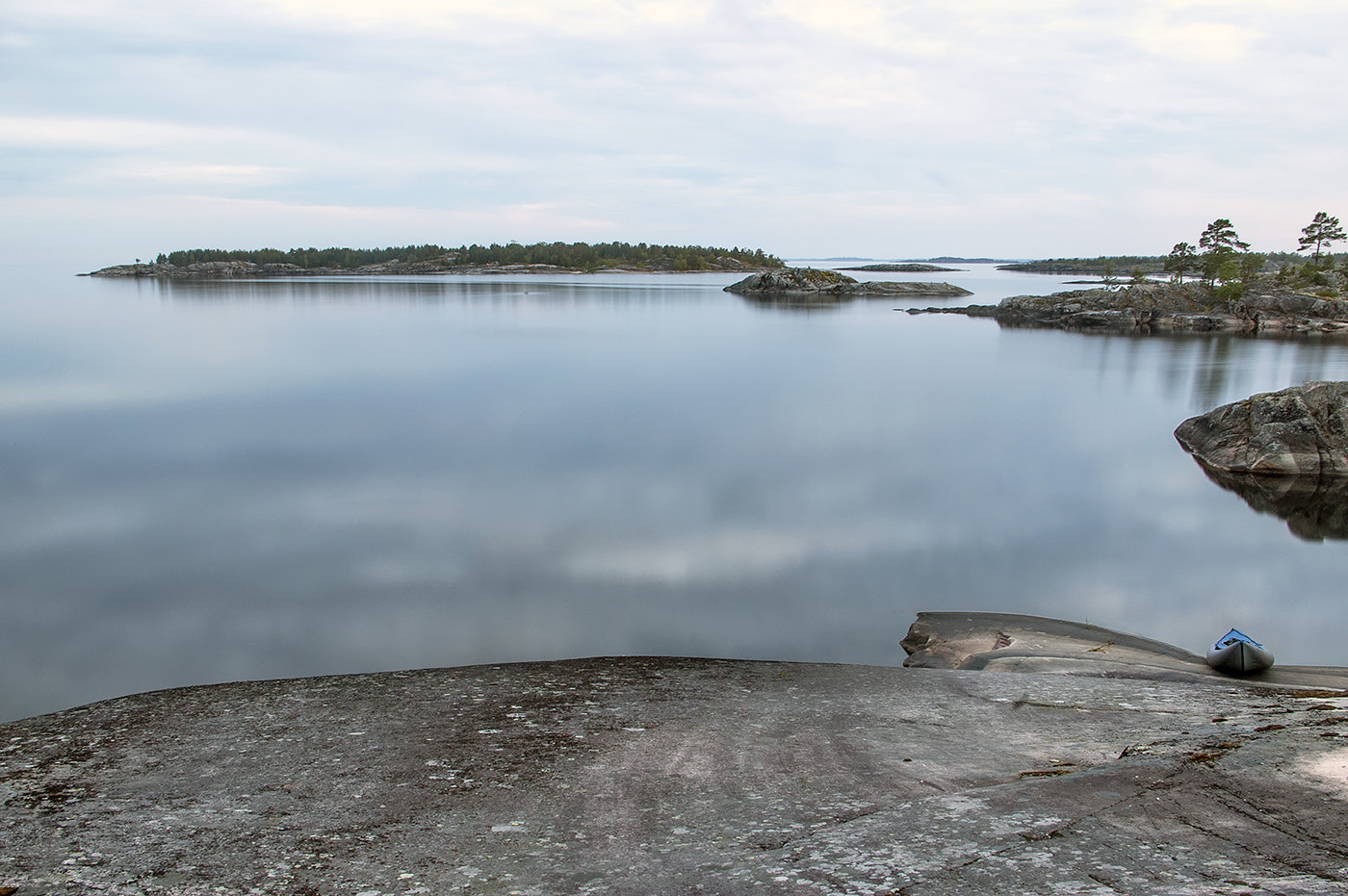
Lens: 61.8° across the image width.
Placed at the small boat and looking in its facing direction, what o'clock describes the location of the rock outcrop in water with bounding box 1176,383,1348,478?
The rock outcrop in water is roughly at 6 o'clock from the small boat.

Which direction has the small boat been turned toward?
toward the camera
